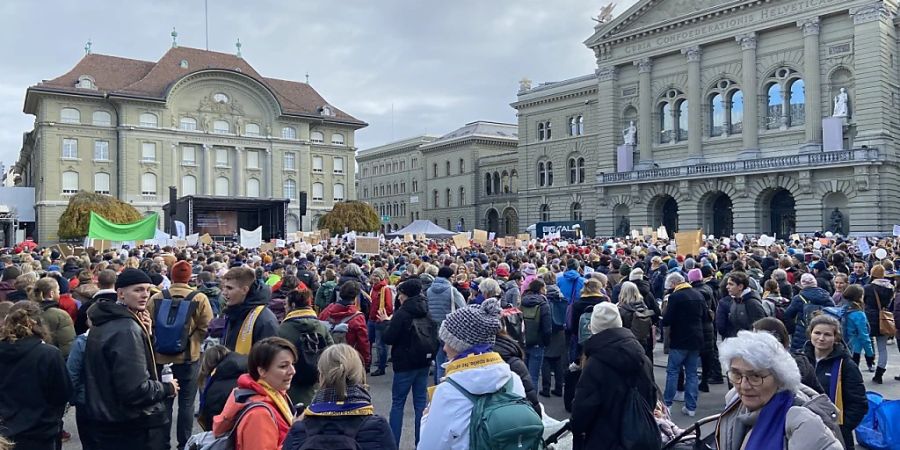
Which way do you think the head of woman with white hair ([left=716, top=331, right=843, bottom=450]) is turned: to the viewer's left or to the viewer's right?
to the viewer's left

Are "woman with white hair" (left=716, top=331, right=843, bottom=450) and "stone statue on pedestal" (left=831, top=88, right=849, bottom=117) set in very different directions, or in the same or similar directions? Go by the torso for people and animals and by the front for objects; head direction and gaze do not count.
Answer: same or similar directions

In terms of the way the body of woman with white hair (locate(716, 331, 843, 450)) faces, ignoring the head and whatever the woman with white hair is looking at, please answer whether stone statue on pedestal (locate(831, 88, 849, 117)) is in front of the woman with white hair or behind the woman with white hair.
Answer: behind

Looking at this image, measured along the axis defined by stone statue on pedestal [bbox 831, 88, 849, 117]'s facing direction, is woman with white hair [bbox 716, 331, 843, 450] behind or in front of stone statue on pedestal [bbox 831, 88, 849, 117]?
in front

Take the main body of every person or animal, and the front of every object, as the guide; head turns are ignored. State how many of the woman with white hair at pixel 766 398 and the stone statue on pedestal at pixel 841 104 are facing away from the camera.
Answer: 0

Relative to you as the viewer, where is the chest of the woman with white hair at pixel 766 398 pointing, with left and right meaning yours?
facing the viewer and to the left of the viewer

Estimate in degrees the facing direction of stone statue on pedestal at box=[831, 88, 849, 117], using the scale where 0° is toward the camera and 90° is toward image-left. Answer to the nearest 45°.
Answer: approximately 45°
